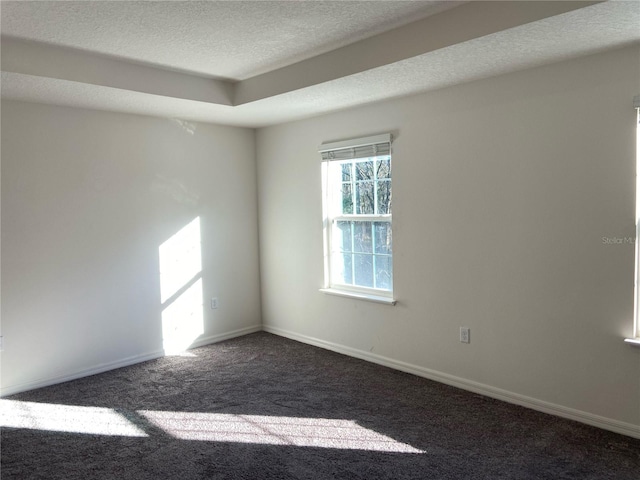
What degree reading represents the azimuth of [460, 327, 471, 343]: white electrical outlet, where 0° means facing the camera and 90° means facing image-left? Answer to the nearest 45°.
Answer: approximately 45°

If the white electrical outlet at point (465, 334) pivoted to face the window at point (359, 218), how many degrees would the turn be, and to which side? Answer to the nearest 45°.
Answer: approximately 90° to its right
